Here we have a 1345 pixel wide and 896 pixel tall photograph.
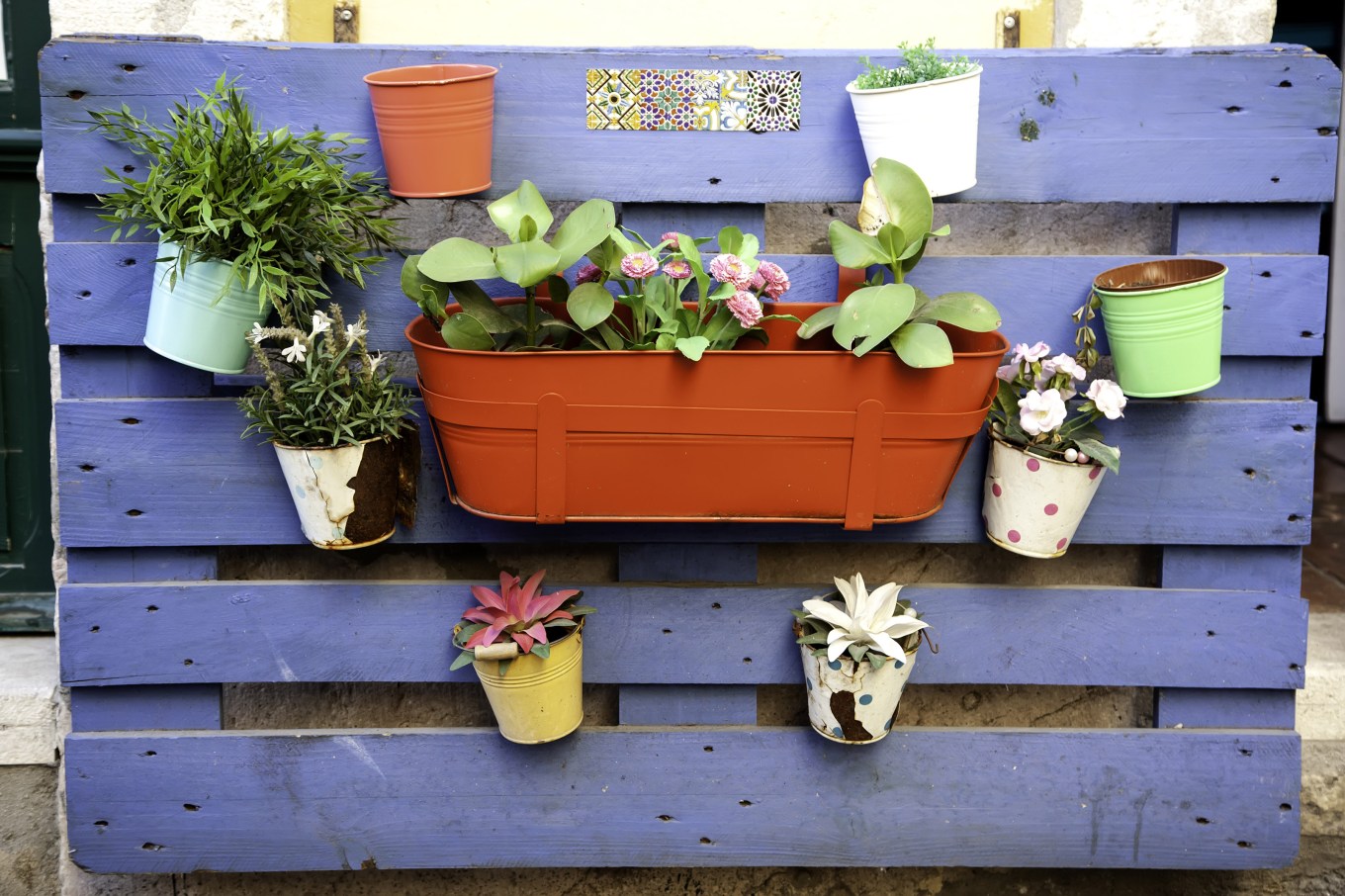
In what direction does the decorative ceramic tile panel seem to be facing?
toward the camera
